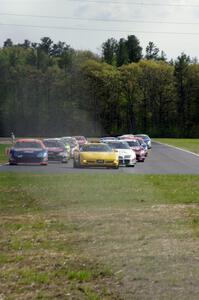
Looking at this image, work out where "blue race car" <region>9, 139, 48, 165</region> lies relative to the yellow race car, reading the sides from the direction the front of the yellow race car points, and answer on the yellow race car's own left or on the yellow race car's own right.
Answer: on the yellow race car's own right

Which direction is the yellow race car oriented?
toward the camera

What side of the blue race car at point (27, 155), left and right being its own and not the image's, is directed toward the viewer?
front

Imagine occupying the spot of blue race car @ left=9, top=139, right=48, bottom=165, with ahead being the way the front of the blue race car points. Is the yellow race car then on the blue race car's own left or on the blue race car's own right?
on the blue race car's own left

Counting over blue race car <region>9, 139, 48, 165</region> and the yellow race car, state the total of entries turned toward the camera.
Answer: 2
